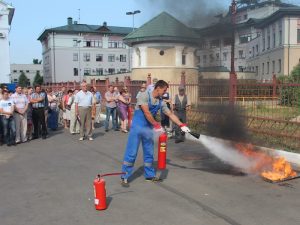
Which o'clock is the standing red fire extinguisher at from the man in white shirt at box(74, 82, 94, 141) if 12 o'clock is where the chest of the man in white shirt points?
The standing red fire extinguisher is roughly at 12 o'clock from the man in white shirt.

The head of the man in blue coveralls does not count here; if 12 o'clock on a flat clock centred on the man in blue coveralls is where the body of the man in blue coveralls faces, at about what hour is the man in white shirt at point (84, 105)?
The man in white shirt is roughly at 7 o'clock from the man in blue coveralls.

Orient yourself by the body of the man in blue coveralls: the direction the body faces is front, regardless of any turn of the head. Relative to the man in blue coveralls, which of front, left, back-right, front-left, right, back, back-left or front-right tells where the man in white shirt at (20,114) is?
back

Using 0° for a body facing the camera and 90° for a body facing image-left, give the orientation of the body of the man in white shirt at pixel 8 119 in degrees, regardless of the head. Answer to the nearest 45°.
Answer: approximately 315°

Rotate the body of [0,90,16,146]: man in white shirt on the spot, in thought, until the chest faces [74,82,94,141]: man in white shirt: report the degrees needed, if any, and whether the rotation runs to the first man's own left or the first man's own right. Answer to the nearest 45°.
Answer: approximately 45° to the first man's own left

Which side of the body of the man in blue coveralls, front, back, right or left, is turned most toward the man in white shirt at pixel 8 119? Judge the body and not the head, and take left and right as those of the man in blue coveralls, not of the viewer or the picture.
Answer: back

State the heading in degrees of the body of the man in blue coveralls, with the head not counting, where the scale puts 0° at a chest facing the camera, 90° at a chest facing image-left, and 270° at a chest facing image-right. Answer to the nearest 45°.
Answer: approximately 315°

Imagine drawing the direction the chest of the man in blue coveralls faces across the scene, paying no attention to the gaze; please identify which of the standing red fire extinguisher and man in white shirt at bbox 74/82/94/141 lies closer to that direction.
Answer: the standing red fire extinguisher
